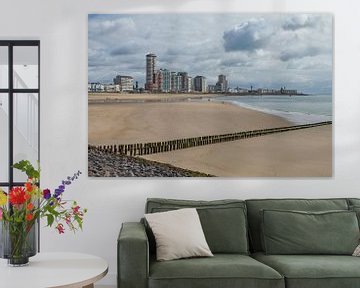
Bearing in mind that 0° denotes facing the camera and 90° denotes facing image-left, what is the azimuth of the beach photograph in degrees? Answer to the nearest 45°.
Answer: approximately 0°

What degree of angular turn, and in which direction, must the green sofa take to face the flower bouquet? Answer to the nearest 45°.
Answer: approximately 45° to its right

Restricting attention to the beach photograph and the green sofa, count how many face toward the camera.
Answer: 2

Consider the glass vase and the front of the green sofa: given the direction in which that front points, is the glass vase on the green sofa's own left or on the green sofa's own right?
on the green sofa's own right

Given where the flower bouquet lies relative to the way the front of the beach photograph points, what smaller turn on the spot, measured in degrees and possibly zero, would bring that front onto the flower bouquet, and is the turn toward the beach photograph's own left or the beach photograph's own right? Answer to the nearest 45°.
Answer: approximately 45° to the beach photograph's own right
